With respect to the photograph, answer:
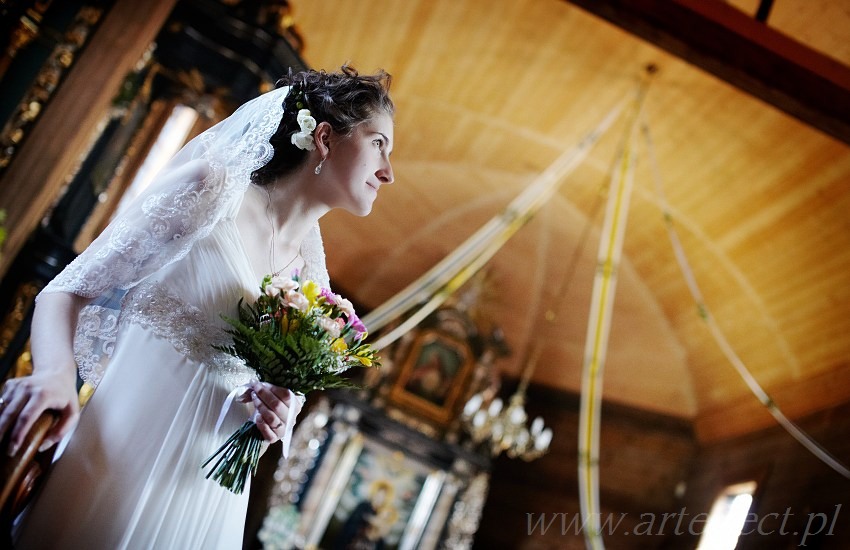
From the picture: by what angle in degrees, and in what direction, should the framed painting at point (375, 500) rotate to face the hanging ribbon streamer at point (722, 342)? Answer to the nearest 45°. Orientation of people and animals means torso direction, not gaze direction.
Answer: approximately 45° to its left

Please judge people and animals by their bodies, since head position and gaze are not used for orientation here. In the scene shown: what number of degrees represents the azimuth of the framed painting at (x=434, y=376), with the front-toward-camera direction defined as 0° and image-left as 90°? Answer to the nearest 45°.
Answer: approximately 0°

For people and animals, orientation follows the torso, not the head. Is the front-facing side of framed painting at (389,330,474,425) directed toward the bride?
yes

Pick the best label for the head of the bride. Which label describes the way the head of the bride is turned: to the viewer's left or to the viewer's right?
to the viewer's right

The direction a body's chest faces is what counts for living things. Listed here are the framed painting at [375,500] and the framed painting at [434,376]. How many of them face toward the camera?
2

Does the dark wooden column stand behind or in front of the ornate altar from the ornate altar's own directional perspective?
in front

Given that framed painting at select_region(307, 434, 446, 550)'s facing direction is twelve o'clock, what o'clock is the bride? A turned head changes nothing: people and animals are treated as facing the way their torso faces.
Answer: The bride is roughly at 12 o'clock from the framed painting.
